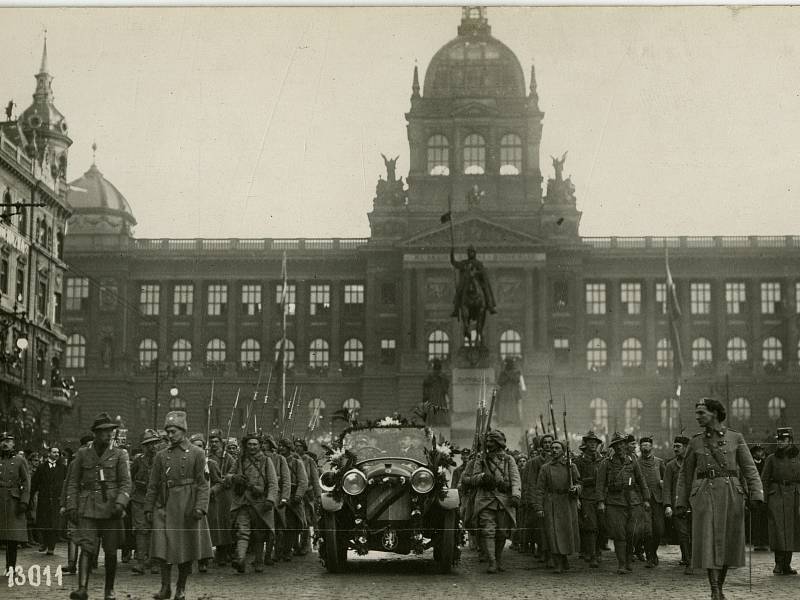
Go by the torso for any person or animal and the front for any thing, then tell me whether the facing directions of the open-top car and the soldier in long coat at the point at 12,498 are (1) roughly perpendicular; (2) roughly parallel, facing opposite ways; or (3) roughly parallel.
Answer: roughly parallel

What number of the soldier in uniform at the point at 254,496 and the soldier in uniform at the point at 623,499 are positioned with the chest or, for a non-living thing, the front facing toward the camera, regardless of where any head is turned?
2

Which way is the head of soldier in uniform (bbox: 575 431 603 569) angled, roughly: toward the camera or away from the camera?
toward the camera

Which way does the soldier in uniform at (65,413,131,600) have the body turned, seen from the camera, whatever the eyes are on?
toward the camera

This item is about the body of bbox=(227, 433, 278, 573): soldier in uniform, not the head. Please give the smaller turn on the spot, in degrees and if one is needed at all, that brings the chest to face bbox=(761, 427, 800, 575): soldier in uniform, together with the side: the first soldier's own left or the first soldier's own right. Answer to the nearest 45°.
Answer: approximately 90° to the first soldier's own left

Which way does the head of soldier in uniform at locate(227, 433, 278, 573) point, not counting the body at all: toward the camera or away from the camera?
toward the camera

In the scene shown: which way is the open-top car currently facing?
toward the camera

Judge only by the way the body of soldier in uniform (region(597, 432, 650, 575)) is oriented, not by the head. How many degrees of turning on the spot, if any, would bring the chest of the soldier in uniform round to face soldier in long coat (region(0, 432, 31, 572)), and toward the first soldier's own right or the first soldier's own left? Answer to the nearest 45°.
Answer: approximately 90° to the first soldier's own right

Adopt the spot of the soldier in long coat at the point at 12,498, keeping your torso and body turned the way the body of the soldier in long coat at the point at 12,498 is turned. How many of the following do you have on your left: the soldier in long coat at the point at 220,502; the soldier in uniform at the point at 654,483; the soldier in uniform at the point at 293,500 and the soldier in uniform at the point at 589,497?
4

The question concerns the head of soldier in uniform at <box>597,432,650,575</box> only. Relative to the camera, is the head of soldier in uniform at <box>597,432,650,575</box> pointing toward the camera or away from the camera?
toward the camera

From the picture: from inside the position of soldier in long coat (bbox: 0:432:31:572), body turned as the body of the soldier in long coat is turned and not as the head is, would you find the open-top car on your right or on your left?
on your left
